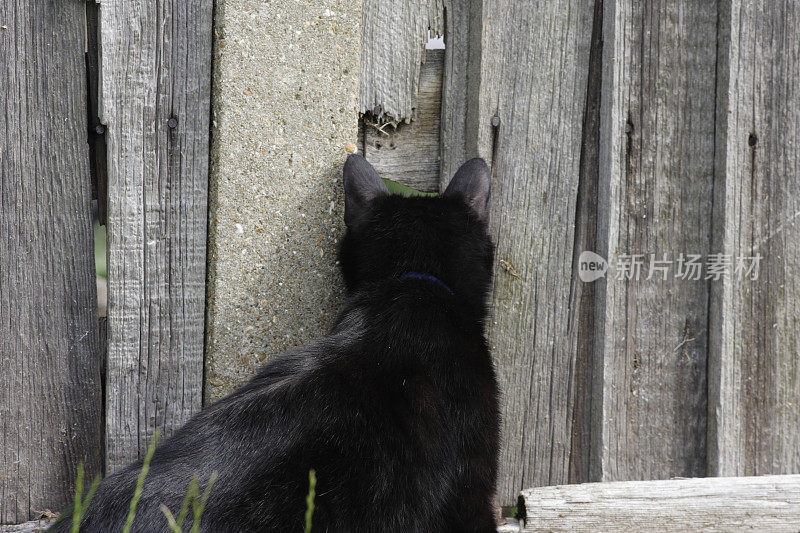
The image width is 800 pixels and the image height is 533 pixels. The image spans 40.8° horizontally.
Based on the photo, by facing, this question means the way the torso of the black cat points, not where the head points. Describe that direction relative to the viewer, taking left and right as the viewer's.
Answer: facing away from the viewer and to the right of the viewer

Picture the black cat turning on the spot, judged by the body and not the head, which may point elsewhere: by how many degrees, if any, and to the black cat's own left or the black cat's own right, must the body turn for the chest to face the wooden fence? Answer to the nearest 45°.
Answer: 0° — it already faces it
